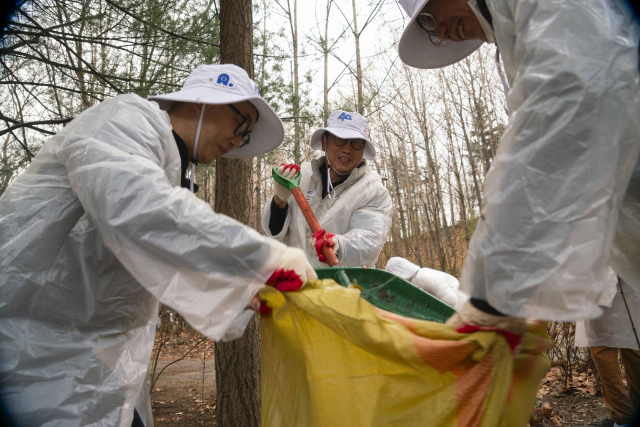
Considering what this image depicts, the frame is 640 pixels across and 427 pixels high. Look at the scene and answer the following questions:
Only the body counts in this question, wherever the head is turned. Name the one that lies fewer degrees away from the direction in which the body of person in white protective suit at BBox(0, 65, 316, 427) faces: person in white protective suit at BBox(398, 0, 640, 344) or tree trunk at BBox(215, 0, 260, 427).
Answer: the person in white protective suit

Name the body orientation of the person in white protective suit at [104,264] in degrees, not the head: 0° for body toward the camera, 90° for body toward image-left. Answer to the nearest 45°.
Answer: approximately 270°

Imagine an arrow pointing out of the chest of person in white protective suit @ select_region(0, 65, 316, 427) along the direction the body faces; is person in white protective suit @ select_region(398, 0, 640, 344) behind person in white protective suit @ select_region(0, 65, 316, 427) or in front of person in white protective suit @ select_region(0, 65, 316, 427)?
in front

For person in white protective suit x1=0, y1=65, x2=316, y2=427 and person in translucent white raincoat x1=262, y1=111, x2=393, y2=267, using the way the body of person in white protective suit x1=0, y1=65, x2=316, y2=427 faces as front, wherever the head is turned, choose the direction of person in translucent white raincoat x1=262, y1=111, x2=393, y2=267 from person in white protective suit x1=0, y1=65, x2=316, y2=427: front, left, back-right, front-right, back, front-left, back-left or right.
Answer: front-left

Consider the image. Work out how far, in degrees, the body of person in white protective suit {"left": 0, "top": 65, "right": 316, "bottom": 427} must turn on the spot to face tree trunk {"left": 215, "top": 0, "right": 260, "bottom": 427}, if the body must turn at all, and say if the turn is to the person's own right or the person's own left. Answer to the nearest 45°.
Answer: approximately 90° to the person's own left

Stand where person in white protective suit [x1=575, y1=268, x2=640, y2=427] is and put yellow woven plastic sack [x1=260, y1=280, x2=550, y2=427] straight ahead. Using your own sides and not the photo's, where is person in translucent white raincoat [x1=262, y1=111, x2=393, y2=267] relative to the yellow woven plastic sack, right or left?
right

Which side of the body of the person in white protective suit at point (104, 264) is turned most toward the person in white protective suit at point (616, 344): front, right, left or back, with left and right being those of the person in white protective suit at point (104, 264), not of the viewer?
front

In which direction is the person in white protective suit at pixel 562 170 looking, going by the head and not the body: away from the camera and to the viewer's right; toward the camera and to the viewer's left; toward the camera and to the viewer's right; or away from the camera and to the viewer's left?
toward the camera and to the viewer's left
